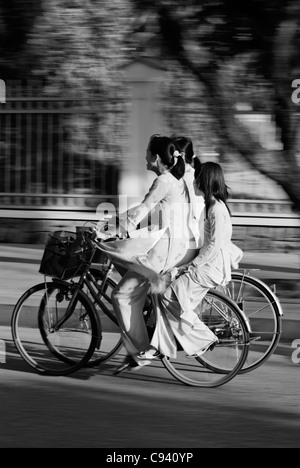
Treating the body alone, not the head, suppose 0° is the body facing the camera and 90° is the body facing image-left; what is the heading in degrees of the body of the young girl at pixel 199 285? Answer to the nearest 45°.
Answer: approximately 90°

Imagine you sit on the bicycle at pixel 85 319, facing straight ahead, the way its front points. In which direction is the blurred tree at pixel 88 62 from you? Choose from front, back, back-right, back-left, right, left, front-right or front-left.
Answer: right

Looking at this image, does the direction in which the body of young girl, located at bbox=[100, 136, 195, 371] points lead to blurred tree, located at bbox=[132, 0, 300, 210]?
no

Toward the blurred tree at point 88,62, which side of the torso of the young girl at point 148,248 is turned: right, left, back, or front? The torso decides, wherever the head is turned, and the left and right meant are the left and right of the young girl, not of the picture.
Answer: right

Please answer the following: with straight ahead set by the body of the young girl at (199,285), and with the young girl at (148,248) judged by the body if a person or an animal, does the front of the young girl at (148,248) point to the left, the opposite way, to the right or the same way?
the same way

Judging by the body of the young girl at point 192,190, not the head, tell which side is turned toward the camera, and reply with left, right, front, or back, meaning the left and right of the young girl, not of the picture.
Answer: left

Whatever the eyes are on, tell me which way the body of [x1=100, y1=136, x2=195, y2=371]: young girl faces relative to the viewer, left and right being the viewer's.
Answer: facing to the left of the viewer

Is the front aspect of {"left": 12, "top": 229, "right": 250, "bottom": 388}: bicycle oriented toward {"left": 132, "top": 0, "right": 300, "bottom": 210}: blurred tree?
no

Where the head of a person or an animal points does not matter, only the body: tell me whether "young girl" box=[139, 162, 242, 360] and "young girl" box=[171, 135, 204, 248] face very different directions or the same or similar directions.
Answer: same or similar directions

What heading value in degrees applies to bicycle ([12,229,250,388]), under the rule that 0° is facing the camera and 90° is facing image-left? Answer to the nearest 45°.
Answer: approximately 90°
